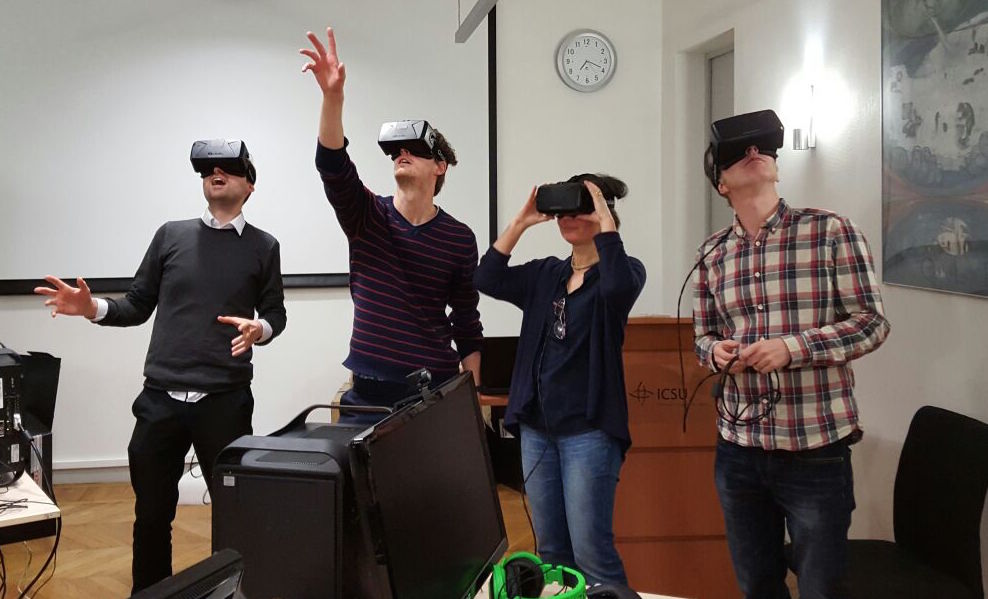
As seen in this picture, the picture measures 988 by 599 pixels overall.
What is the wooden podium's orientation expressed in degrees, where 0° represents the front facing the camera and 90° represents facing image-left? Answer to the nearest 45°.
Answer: approximately 0°

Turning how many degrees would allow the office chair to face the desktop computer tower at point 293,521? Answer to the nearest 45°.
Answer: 0° — it already faces it

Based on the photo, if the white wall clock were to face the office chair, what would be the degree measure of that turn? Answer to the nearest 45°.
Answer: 0° — it already faces it

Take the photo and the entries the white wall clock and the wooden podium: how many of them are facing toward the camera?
2

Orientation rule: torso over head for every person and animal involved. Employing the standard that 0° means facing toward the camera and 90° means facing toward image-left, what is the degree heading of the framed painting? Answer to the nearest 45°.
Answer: approximately 45°

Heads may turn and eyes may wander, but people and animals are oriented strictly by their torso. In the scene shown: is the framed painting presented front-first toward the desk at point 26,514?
yes

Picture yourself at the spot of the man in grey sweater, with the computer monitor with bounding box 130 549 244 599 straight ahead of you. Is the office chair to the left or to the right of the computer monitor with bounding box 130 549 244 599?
left

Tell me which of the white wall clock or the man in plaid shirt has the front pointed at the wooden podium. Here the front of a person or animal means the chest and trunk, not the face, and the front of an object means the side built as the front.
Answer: the white wall clock

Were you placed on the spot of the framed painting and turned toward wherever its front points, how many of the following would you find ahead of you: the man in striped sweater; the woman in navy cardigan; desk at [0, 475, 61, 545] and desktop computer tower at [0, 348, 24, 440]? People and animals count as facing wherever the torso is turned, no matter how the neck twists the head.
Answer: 4

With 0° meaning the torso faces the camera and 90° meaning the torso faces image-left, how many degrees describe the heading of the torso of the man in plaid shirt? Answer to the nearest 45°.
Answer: approximately 45°
